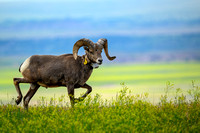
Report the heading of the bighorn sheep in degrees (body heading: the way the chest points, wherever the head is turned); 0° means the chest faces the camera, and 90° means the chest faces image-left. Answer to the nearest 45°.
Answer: approximately 270°
